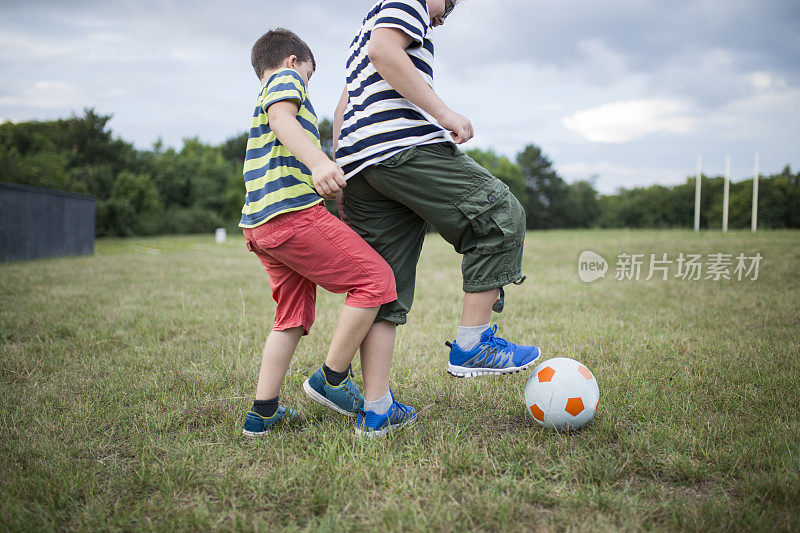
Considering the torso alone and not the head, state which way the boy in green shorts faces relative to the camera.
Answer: to the viewer's right

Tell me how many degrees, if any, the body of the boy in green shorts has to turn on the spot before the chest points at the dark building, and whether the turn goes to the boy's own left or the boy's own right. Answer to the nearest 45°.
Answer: approximately 135° to the boy's own left
